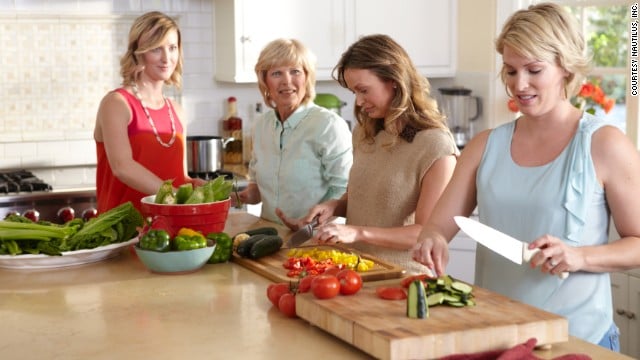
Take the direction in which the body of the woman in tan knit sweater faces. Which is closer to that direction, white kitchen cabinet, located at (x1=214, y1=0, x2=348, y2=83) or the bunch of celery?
the bunch of celery

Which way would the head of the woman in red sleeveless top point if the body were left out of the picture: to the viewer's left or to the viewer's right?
to the viewer's right

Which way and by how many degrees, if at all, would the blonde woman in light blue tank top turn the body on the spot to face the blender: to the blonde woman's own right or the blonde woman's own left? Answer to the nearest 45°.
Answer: approximately 135° to the blonde woman's own right

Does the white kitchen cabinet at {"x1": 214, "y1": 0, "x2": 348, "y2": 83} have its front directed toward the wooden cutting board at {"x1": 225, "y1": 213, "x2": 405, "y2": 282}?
yes

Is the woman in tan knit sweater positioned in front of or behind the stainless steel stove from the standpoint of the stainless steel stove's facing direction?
in front

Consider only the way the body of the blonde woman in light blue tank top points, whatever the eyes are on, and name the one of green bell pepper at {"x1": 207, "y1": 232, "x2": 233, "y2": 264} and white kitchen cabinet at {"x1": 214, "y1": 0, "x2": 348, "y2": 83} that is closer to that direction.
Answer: the green bell pepper

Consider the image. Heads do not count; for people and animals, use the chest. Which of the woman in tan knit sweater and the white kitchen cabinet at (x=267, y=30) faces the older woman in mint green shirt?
the white kitchen cabinet

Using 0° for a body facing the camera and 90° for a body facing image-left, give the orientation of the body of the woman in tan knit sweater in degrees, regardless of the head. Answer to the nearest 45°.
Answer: approximately 45°

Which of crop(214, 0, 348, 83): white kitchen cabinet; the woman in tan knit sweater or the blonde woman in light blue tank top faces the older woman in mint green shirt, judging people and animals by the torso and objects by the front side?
the white kitchen cabinet

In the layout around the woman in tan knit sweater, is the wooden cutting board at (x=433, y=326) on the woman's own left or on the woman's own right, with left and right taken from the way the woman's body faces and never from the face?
on the woman's own left

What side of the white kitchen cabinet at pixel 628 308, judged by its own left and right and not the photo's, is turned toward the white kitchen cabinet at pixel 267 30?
right

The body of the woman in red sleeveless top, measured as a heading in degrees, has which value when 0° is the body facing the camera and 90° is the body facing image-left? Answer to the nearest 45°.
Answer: approximately 315°
